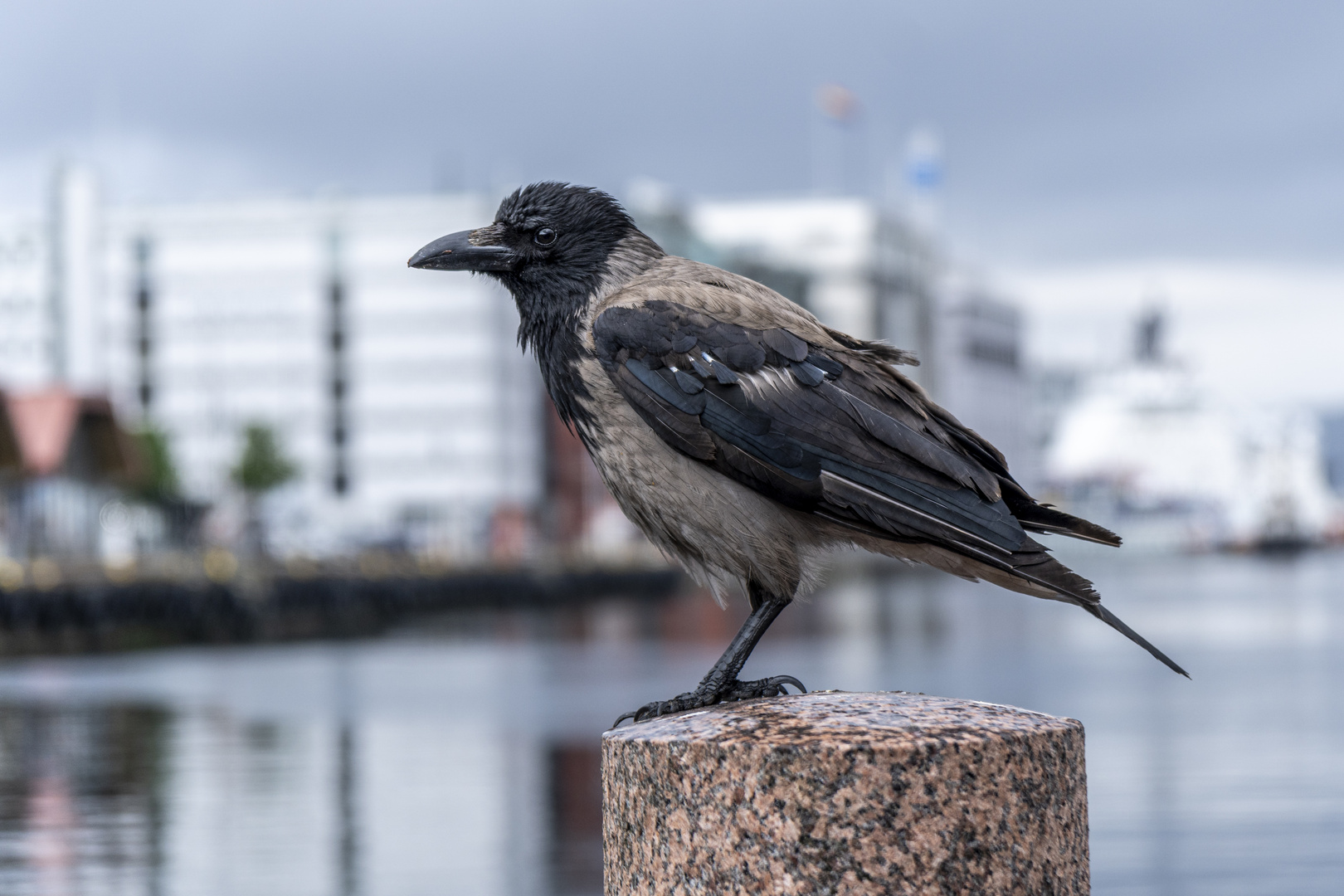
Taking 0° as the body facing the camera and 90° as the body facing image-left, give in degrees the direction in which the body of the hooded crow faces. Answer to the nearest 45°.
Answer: approximately 90°
